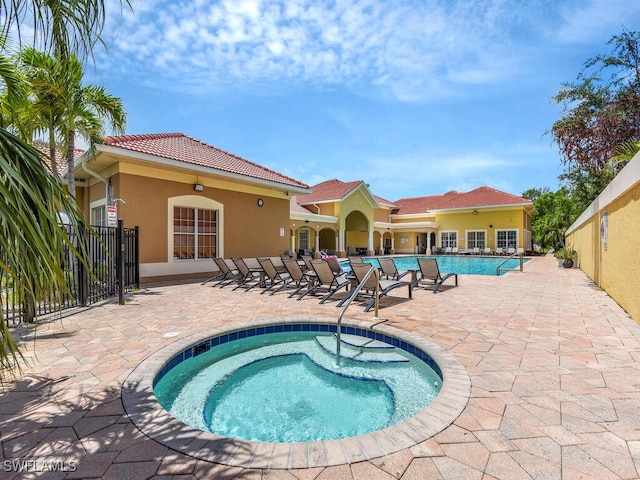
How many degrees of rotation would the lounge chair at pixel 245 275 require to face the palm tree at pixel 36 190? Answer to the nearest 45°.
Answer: approximately 135° to its right

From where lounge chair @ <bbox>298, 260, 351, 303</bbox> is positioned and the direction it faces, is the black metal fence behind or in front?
behind

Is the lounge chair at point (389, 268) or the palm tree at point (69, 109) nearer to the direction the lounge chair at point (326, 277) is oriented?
the lounge chair

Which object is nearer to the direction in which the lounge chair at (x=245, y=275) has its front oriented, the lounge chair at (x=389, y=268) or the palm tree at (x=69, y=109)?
the lounge chair
